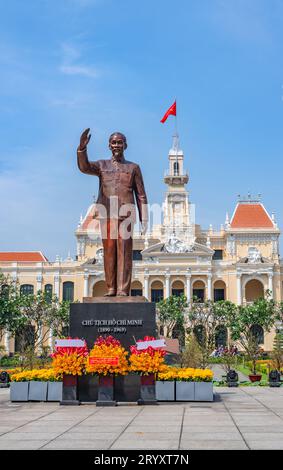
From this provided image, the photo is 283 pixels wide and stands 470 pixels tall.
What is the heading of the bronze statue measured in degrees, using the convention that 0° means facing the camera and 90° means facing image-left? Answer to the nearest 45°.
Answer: approximately 0°
